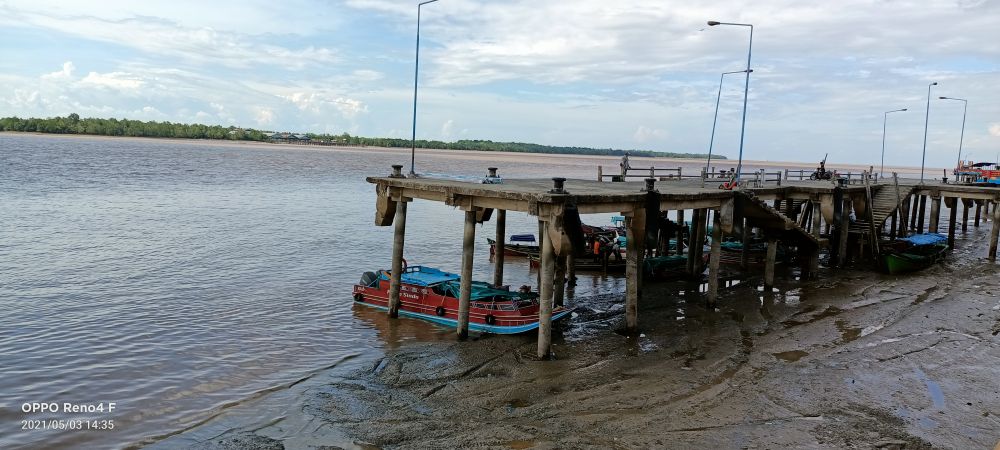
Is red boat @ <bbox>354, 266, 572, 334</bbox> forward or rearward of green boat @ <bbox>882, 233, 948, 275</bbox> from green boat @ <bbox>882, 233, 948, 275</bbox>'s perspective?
forward

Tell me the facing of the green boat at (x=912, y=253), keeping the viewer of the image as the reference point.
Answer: facing the viewer and to the left of the viewer

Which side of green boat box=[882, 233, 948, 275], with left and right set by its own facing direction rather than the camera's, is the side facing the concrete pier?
front
